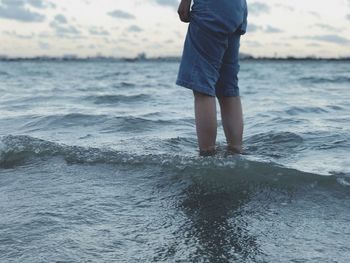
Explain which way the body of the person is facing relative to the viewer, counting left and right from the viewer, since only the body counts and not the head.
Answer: facing away from the viewer and to the left of the viewer

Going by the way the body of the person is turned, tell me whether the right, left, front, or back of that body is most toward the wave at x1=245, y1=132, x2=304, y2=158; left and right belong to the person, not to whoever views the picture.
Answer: right

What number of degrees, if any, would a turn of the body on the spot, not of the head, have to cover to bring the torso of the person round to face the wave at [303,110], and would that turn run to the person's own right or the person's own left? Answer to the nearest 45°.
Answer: approximately 45° to the person's own right
